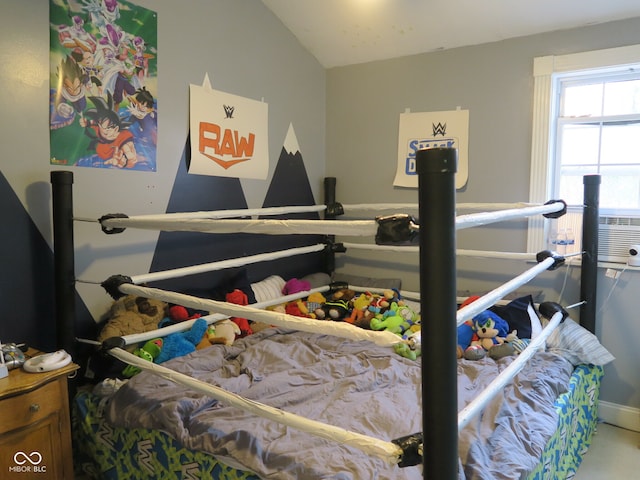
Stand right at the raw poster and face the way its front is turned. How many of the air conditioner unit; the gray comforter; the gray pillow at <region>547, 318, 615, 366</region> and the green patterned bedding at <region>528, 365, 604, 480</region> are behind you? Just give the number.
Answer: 0

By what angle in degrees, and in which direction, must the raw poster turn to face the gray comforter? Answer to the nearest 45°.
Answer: approximately 45° to its right

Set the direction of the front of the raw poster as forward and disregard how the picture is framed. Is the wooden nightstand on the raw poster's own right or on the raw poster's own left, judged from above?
on the raw poster's own right

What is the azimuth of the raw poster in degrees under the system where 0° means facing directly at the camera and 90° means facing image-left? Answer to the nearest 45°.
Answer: approximately 315°

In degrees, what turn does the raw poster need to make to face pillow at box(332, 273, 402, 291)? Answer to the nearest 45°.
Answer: approximately 45° to its left

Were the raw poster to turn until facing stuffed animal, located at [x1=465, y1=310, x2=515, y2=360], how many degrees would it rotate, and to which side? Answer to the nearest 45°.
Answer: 0° — it already faces it

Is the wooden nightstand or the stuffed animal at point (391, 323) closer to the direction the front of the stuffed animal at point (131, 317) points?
the stuffed animal

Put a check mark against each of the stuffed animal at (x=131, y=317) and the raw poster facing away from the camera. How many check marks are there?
0
